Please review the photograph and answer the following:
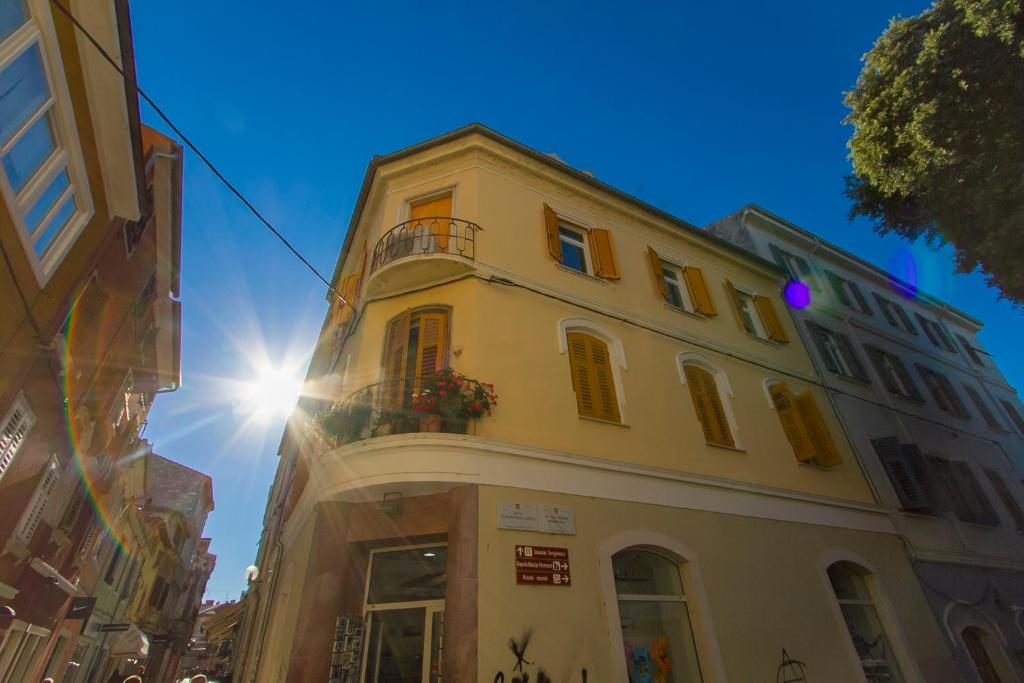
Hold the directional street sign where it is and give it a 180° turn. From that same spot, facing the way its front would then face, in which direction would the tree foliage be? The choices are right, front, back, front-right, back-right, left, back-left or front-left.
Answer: right

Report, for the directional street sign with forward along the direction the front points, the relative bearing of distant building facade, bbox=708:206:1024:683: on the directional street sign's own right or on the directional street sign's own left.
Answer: on the directional street sign's own left

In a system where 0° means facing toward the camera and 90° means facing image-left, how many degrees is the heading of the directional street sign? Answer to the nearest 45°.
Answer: approximately 0°
